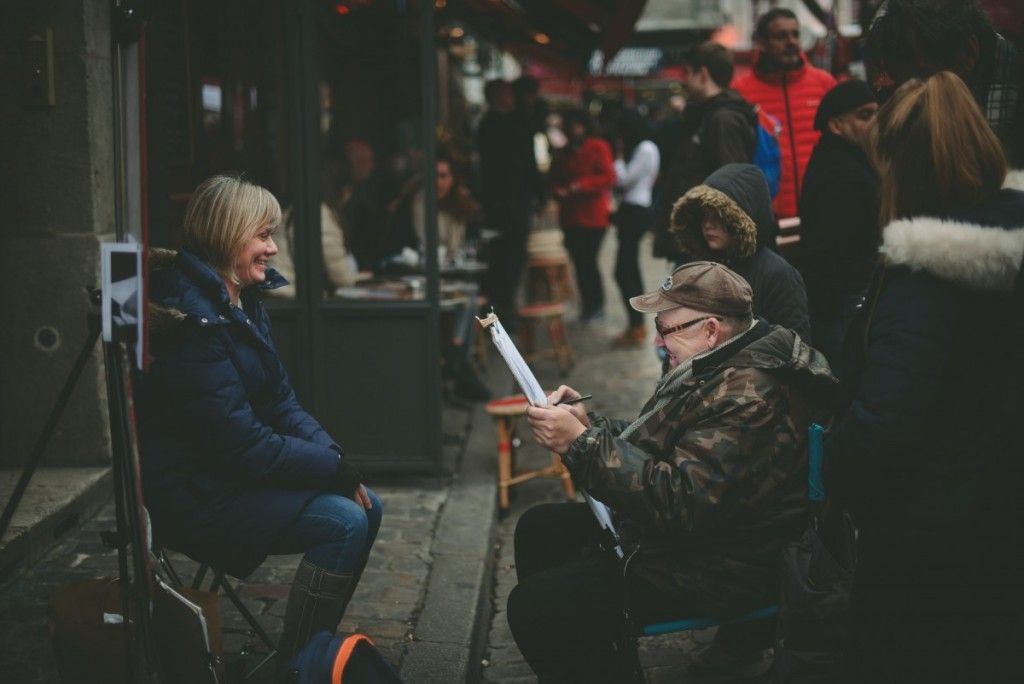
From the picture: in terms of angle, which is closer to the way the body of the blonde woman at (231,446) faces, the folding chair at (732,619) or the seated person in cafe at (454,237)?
the folding chair

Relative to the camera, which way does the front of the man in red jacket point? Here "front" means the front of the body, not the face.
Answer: toward the camera

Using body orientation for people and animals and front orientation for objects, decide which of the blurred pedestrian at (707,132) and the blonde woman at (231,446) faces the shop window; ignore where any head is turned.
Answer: the blurred pedestrian

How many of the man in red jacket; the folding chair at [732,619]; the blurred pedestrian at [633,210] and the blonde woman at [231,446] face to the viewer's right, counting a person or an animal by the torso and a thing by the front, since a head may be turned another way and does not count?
1

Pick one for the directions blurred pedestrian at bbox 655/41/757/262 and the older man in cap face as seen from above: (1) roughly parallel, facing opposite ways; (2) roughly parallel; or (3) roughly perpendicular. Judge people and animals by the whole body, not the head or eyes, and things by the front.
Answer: roughly parallel

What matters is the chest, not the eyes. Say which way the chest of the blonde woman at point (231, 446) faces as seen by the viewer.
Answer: to the viewer's right

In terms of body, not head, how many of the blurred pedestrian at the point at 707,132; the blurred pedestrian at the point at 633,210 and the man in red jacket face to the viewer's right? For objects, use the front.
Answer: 0

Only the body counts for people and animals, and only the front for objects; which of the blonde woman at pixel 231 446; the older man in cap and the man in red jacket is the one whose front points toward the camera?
the man in red jacket

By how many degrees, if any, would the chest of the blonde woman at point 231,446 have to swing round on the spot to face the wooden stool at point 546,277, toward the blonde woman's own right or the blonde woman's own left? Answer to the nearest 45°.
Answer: approximately 90° to the blonde woman's own left

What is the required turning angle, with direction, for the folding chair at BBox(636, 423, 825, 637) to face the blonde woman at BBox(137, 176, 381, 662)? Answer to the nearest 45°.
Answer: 0° — it already faces them

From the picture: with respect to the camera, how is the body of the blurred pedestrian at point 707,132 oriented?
to the viewer's left

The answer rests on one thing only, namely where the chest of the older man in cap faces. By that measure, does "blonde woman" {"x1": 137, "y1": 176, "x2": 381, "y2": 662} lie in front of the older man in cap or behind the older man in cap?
in front

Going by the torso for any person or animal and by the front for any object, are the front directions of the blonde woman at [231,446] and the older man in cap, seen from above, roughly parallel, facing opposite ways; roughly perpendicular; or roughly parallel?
roughly parallel, facing opposite ways

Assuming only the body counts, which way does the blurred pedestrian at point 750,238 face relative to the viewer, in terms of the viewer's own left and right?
facing the viewer and to the left of the viewer

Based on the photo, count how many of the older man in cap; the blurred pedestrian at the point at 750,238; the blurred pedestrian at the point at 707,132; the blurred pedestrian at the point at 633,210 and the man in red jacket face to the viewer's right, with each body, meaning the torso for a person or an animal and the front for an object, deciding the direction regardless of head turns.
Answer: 0

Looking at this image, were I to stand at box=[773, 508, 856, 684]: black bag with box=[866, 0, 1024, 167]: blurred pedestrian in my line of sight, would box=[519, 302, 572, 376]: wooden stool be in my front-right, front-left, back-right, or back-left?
front-left
